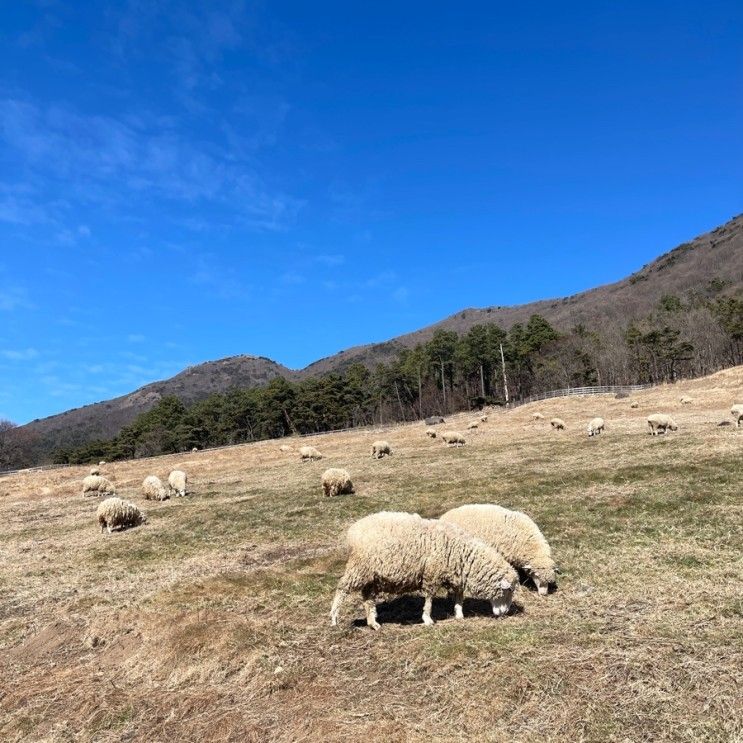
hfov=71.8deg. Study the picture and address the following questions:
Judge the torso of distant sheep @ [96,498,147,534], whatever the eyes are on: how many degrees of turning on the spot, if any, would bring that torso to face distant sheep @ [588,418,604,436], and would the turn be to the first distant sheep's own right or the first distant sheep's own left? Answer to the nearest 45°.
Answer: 0° — it already faces it

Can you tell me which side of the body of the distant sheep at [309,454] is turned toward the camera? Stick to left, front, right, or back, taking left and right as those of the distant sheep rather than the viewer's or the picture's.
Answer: right

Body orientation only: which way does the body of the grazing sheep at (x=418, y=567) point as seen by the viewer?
to the viewer's right

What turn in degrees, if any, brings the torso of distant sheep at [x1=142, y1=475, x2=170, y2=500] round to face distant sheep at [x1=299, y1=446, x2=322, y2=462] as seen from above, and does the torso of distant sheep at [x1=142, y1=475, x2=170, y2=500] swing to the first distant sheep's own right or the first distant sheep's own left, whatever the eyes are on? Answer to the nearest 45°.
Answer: approximately 90° to the first distant sheep's own left

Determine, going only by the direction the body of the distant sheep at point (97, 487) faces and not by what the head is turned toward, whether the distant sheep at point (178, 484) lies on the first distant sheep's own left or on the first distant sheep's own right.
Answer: on the first distant sheep's own right

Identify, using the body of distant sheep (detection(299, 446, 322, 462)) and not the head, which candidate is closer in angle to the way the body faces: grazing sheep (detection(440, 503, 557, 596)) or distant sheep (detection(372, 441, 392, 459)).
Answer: the distant sheep

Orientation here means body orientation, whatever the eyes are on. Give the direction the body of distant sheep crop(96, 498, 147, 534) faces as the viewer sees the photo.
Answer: to the viewer's right
